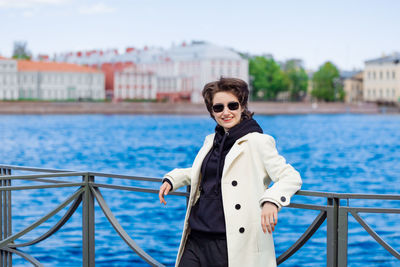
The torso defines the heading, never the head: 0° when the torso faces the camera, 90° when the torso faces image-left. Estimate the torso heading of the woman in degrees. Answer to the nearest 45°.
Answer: approximately 45°
